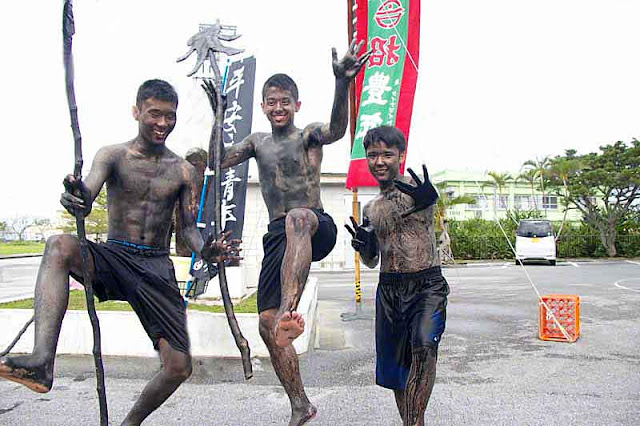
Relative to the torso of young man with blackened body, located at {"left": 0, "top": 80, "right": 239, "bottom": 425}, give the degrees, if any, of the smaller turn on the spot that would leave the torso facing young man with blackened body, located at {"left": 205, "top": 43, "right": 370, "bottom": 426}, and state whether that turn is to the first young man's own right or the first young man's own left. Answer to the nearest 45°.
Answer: approximately 90° to the first young man's own left

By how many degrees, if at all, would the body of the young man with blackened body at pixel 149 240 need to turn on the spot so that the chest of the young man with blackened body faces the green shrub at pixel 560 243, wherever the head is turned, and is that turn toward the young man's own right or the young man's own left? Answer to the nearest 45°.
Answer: approximately 135° to the young man's own left

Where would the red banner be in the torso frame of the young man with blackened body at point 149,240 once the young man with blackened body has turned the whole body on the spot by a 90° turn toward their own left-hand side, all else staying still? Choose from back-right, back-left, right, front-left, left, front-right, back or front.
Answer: front-left

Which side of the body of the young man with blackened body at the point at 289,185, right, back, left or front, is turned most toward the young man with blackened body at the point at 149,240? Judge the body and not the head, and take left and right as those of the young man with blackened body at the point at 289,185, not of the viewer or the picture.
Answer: right

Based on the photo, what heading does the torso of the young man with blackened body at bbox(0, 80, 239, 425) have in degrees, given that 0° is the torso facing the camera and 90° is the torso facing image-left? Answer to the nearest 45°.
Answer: approximately 0°

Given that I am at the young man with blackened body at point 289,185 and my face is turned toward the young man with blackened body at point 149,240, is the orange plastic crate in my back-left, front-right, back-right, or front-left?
back-right

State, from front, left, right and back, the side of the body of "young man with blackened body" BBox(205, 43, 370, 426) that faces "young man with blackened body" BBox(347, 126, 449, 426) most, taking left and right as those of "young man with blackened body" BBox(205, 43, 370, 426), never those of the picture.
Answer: left

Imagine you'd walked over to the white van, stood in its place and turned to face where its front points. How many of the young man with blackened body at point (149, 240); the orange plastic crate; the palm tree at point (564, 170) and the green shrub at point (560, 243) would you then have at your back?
2

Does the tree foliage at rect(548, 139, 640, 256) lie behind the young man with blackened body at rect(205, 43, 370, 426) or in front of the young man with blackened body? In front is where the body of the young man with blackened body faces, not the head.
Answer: behind
